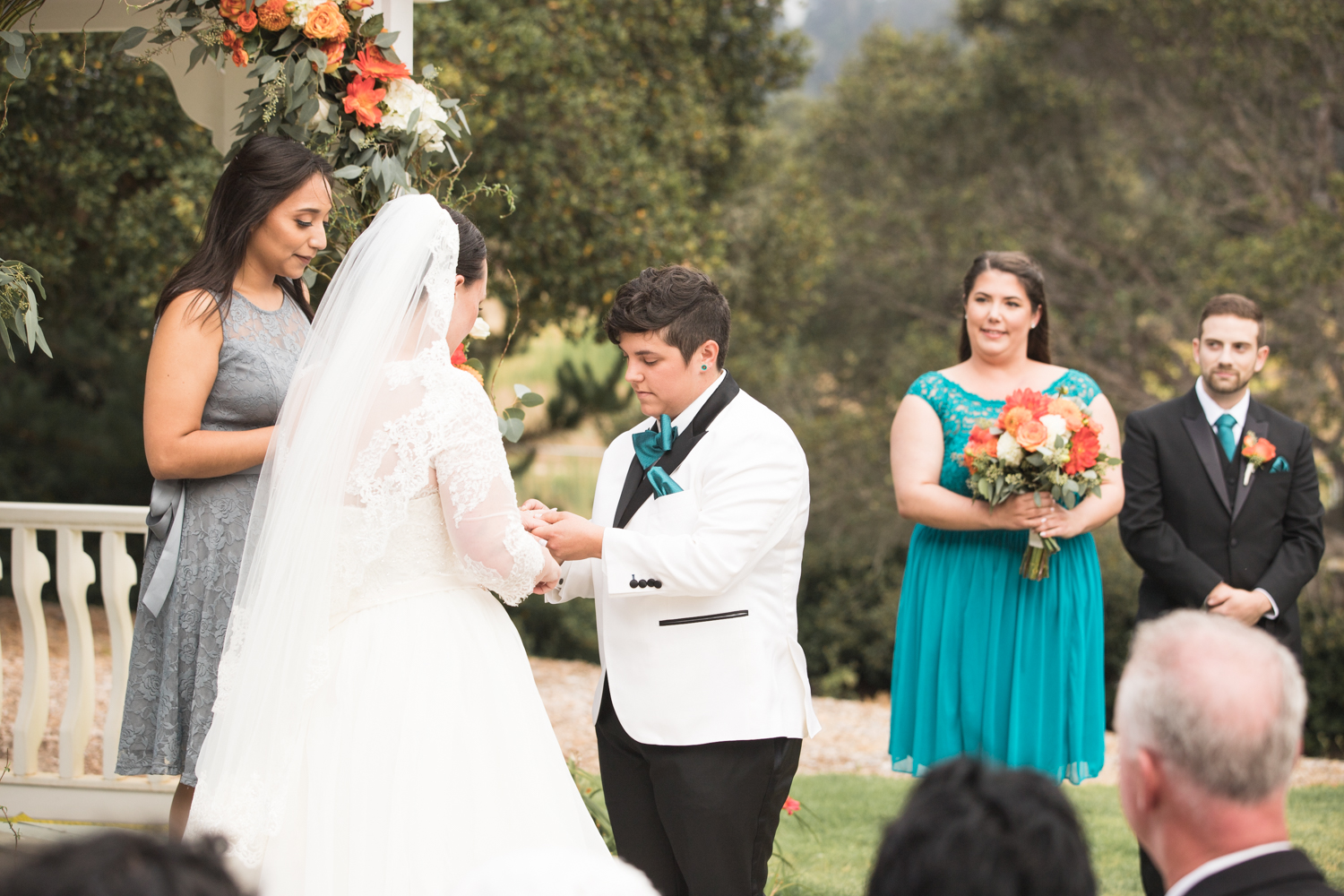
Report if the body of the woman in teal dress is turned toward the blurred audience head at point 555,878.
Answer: yes

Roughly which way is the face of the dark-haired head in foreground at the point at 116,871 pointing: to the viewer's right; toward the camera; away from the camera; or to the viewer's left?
away from the camera

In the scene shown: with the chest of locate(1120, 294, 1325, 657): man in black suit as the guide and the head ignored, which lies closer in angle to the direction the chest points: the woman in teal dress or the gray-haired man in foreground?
the gray-haired man in foreground

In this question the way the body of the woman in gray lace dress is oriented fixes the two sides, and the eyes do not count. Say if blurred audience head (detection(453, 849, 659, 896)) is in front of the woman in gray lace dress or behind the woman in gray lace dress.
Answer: in front

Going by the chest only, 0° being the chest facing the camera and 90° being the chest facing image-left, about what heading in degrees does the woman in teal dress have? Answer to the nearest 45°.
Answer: approximately 0°

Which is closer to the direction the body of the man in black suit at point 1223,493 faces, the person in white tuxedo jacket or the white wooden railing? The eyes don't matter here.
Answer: the person in white tuxedo jacket

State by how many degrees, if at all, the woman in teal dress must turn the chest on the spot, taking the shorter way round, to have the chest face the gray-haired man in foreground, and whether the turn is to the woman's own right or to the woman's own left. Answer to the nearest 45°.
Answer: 0° — they already face them

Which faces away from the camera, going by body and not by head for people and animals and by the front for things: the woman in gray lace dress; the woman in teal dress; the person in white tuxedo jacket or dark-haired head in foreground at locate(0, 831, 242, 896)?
the dark-haired head in foreground

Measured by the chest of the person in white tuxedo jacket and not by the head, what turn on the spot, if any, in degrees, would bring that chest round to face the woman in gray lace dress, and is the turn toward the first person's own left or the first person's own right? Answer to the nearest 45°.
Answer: approximately 45° to the first person's own right

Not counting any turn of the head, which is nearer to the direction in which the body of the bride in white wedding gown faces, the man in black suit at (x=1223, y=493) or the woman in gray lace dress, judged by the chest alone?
the man in black suit

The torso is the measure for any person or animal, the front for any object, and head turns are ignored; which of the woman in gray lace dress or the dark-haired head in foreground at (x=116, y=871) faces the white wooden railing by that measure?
the dark-haired head in foreground

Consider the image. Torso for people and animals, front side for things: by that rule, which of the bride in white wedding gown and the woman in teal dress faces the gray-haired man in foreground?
the woman in teal dress
